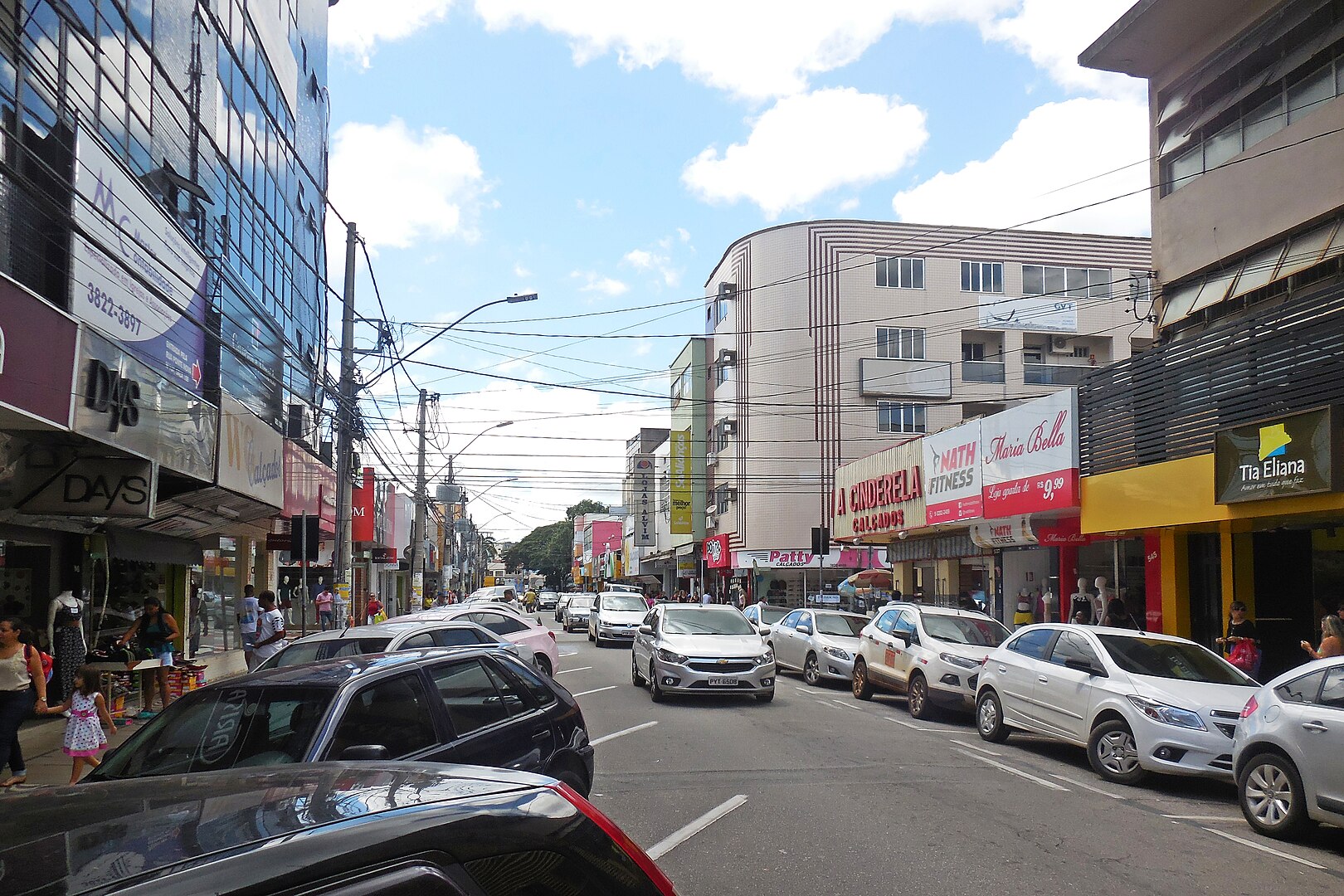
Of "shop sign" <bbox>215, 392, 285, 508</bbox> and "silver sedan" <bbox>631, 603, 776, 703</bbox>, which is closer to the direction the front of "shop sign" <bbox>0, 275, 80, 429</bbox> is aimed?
the silver sedan

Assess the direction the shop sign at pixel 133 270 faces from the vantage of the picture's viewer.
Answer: facing the viewer and to the right of the viewer

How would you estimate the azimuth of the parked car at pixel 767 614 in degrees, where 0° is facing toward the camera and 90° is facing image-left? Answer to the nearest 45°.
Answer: approximately 315°

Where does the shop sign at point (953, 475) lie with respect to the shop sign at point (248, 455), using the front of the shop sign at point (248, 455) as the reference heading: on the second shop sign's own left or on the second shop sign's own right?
on the second shop sign's own left

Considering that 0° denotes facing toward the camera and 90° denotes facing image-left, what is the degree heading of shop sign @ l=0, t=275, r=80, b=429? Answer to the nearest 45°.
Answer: approximately 315°

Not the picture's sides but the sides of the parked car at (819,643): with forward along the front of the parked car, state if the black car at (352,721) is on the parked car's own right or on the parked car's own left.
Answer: on the parked car's own right

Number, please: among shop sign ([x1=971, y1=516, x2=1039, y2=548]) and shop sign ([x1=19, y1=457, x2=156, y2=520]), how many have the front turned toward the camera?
2

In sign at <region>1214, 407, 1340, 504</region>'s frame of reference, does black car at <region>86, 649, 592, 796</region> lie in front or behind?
in front

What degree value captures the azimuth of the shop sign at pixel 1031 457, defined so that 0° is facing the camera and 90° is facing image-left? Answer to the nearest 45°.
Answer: approximately 45°

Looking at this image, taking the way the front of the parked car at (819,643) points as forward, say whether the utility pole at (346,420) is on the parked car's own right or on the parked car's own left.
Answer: on the parked car's own right

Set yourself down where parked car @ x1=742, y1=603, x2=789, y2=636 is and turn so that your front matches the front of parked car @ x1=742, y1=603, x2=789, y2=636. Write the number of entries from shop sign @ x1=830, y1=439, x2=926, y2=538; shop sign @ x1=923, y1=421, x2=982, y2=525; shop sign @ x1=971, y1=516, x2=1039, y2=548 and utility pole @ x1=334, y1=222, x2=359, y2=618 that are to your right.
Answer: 1
